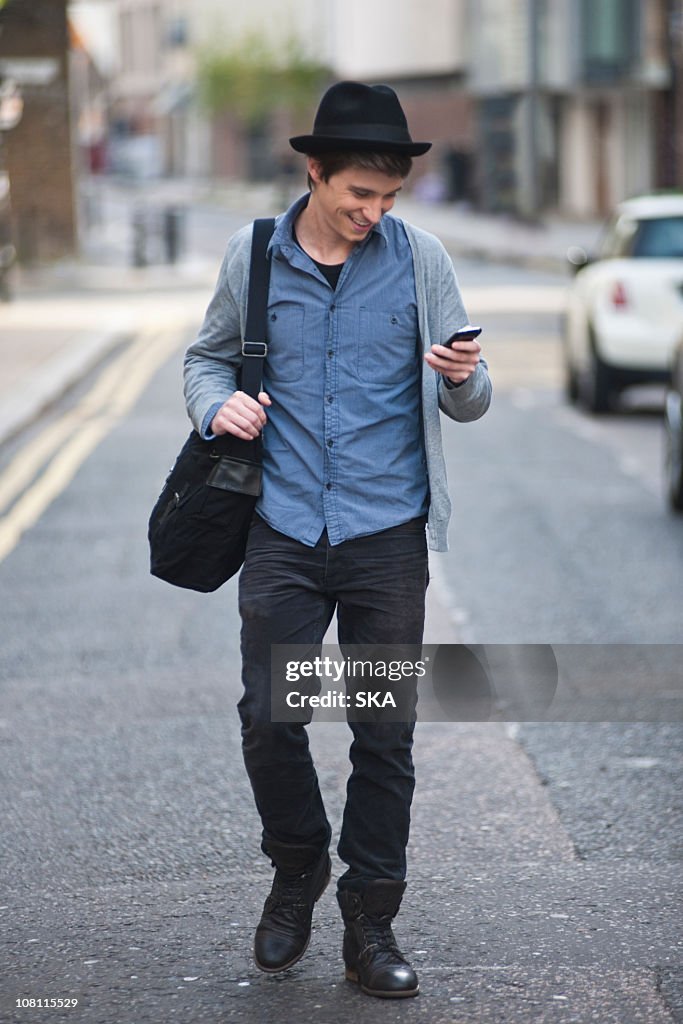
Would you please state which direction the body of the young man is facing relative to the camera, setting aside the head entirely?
toward the camera

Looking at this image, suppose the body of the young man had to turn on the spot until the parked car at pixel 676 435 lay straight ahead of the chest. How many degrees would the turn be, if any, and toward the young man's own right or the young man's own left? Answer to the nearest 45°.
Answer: approximately 180°

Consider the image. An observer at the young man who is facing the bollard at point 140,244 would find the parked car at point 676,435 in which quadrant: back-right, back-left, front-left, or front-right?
front-right

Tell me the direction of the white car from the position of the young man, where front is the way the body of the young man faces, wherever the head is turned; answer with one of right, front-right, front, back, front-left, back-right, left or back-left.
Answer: back

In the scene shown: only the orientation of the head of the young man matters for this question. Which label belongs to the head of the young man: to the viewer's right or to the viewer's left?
to the viewer's right

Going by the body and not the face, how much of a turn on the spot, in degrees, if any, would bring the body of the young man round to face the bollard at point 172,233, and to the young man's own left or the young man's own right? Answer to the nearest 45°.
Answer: approximately 180°

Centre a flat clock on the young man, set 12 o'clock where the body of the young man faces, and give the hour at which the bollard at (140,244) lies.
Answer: The bollard is roughly at 6 o'clock from the young man.
